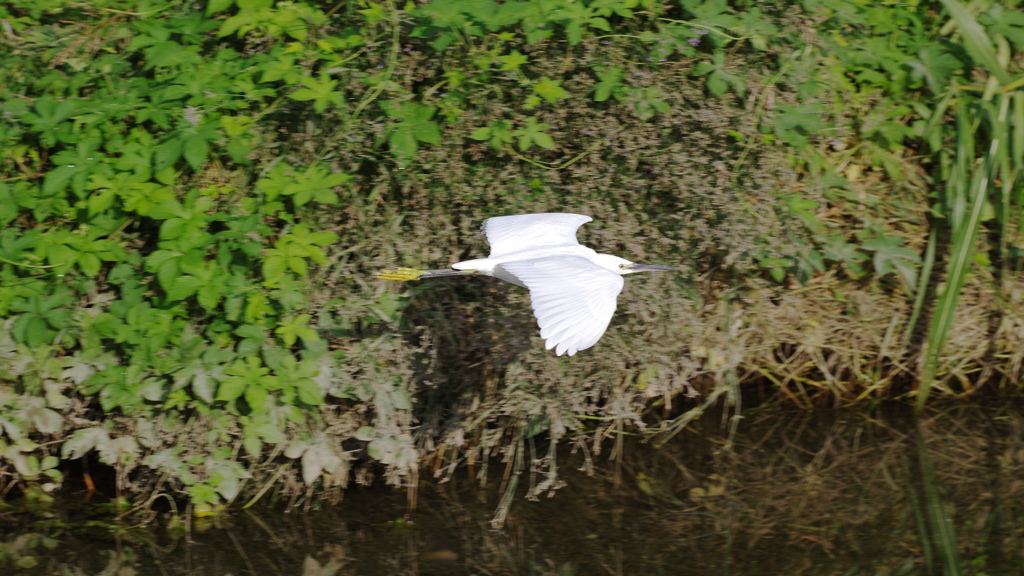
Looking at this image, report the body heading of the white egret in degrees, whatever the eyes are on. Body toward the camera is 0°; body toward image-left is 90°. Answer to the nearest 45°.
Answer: approximately 270°
